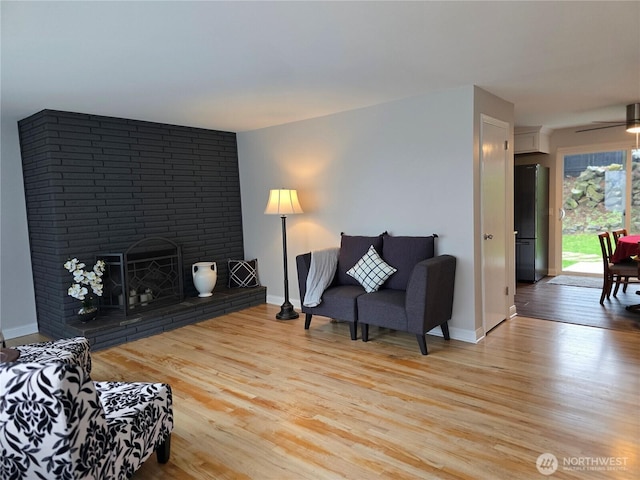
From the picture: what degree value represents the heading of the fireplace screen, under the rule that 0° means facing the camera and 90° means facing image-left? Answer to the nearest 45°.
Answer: approximately 315°

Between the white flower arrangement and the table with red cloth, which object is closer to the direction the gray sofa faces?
the white flower arrangement

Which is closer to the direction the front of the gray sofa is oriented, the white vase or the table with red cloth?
the white vase

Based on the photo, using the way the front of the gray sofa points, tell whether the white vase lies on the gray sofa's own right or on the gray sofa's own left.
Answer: on the gray sofa's own right

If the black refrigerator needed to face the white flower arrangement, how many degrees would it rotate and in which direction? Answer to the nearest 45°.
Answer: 0° — it already faces it

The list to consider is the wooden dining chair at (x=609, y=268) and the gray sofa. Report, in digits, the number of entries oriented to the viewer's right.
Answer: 1

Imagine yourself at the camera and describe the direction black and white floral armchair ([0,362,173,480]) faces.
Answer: facing away from the viewer and to the right of the viewer

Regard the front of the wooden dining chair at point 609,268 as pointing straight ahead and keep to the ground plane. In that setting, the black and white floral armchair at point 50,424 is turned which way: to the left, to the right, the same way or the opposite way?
to the left

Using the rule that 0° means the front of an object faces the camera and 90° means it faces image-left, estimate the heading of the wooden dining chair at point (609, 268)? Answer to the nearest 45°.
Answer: approximately 270°

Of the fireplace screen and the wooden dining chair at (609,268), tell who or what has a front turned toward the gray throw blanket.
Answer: the fireplace screen

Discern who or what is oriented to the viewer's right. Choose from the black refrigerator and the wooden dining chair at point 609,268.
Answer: the wooden dining chair

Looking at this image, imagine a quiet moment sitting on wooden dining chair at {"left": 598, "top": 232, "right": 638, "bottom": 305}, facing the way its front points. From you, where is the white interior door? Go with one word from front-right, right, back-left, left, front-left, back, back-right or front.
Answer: back-right

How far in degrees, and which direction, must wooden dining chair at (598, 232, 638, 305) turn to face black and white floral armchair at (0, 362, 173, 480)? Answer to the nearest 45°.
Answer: approximately 90° to its right

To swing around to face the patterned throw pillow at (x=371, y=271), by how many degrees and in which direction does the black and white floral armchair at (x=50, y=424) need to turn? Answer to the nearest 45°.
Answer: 0° — it already faces it

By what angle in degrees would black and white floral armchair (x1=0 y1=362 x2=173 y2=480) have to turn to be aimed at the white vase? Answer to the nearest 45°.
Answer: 0° — it already faces it

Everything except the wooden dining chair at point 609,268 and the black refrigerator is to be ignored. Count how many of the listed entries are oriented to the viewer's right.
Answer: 1
